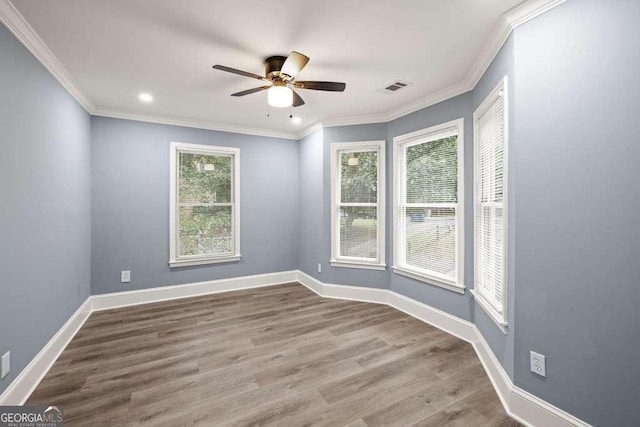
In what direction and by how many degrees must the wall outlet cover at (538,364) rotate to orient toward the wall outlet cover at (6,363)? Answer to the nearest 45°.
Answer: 0° — it already faces it

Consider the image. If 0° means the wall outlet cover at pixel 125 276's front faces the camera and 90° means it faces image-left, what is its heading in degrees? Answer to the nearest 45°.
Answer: approximately 0°

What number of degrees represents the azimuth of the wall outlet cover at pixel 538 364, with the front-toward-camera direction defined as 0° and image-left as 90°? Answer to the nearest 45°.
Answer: approximately 45°

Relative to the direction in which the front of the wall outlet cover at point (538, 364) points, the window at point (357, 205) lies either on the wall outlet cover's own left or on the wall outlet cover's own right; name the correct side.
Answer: on the wall outlet cover's own right

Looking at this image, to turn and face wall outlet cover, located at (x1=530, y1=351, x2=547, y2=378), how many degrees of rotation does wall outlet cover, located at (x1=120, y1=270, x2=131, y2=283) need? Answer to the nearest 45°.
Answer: approximately 45° to its left
